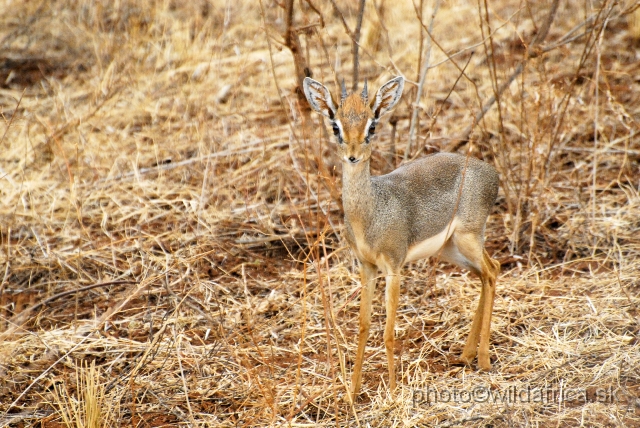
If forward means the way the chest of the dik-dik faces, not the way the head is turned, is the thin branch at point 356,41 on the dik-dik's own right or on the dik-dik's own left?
on the dik-dik's own right

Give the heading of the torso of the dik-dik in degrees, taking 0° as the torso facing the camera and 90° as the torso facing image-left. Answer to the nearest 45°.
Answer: approximately 45°
